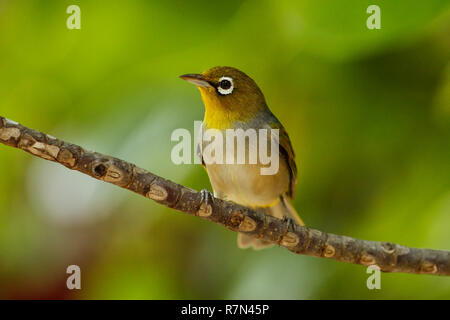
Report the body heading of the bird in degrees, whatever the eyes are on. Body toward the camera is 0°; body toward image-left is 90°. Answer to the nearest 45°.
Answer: approximately 45°
